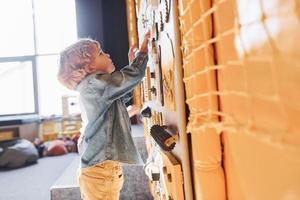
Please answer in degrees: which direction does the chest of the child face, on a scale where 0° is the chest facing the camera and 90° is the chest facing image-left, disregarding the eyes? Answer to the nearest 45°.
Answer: approximately 270°

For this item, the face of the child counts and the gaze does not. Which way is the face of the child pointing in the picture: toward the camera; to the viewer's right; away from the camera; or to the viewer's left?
to the viewer's right

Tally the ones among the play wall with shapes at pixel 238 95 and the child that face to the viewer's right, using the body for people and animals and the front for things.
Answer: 1

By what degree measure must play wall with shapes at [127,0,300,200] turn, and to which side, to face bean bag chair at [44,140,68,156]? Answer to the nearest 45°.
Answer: approximately 45° to its right

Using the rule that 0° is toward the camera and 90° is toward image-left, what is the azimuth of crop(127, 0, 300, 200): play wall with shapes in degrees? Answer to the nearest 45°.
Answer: approximately 90°
